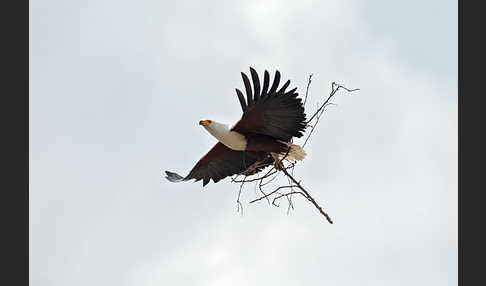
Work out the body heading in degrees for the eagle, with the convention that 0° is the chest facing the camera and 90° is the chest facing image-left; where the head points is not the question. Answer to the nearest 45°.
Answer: approximately 90°
